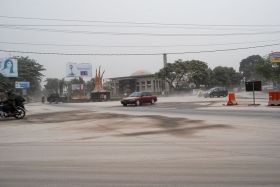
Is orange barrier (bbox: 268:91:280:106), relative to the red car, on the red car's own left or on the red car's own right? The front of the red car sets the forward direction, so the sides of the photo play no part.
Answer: on the red car's own left

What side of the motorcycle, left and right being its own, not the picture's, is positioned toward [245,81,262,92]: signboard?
back

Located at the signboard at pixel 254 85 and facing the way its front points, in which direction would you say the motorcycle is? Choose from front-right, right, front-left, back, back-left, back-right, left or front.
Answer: front-right

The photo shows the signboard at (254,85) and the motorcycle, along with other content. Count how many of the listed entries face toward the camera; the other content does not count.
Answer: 1

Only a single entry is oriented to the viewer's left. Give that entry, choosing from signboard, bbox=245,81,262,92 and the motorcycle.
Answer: the motorcycle

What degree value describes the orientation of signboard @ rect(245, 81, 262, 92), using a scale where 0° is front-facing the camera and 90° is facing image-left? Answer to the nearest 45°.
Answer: approximately 0°

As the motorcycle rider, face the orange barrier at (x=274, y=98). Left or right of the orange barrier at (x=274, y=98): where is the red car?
left

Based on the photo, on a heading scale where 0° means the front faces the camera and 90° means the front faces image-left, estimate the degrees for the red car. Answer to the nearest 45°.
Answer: approximately 45°

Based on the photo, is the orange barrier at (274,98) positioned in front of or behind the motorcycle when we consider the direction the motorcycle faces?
behind

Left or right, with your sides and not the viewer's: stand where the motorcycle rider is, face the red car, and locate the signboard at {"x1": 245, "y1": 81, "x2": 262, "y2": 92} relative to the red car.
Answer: right
